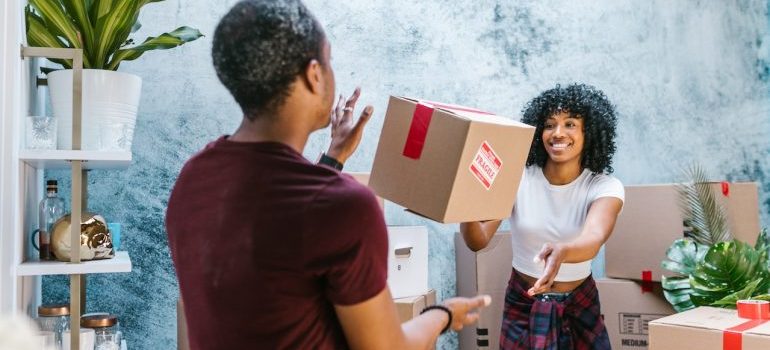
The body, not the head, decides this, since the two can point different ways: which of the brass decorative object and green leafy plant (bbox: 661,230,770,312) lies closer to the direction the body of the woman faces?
the brass decorative object

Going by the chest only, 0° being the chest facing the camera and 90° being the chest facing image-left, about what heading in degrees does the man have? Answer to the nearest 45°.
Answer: approximately 225°

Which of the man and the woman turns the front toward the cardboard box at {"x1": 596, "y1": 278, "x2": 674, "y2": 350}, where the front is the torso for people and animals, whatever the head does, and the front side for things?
the man

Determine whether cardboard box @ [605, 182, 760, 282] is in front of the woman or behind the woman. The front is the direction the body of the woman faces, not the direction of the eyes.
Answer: behind

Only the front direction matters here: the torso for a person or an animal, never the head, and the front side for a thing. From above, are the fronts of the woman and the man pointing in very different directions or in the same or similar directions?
very different directions

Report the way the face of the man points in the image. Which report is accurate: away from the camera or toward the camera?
away from the camera

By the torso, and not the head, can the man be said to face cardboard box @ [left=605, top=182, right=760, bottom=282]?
yes

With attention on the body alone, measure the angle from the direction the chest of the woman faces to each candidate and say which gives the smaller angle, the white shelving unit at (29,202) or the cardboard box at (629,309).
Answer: the white shelving unit

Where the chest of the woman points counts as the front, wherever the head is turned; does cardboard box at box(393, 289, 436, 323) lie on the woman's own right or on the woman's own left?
on the woman's own right

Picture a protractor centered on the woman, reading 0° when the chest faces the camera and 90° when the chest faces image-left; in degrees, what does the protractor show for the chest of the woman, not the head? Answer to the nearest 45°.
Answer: approximately 45°

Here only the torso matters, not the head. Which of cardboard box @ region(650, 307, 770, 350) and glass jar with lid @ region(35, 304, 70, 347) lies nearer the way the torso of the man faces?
the cardboard box

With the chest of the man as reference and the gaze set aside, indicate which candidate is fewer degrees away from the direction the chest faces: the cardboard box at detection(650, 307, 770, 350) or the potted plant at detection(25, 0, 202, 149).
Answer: the cardboard box
